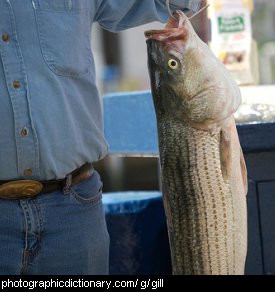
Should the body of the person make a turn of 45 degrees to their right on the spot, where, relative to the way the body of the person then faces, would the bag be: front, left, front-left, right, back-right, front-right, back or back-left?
back

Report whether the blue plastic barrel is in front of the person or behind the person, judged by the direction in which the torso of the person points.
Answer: behind

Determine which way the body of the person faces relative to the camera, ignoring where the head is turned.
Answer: toward the camera
